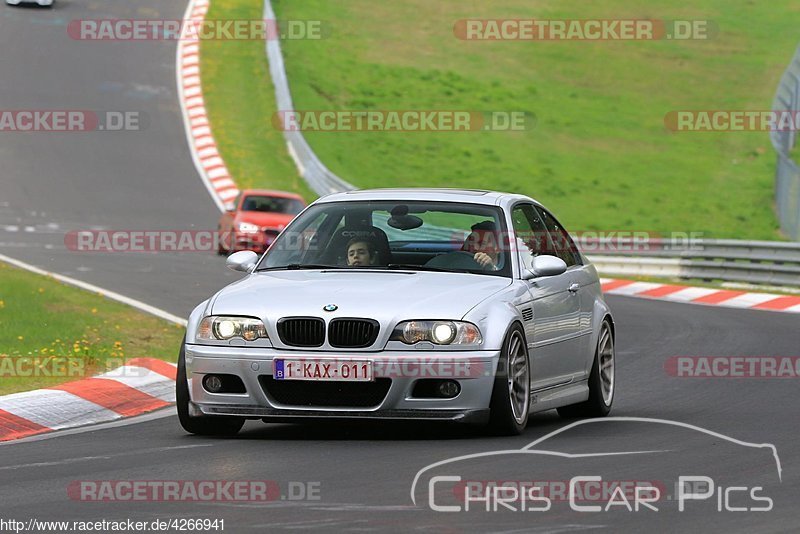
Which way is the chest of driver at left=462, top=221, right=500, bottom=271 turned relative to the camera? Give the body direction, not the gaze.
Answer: toward the camera

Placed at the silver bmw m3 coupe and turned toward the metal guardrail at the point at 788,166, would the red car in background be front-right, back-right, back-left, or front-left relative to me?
front-left

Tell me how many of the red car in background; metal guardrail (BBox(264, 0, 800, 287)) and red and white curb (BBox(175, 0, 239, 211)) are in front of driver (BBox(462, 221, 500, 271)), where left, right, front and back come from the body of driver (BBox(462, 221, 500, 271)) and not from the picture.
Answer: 0

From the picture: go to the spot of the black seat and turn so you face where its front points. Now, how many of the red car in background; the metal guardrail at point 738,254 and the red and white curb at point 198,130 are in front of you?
0

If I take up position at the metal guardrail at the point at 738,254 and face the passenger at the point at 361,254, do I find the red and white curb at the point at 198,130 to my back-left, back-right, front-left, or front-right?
back-right

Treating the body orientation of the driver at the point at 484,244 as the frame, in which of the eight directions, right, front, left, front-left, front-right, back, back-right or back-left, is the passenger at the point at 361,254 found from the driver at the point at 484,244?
right

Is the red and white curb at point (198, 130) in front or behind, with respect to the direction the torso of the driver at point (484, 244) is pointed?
behind

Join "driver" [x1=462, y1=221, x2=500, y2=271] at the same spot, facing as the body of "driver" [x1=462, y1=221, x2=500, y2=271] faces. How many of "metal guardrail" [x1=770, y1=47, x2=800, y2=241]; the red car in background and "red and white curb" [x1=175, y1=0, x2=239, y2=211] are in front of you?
0

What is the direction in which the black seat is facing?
toward the camera

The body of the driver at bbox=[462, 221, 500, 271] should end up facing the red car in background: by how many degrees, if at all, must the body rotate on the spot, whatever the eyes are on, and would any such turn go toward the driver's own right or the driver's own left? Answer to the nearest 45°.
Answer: approximately 180°

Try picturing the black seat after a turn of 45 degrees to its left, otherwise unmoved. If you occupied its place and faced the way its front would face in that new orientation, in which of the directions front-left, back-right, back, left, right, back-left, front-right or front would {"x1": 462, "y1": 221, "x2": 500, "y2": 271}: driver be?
front-left

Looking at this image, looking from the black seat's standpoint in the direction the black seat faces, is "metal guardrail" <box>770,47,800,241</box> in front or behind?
behind

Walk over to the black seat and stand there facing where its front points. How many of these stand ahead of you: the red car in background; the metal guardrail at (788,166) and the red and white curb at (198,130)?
0

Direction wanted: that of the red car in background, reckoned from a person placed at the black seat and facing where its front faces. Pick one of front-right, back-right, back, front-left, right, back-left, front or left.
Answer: back

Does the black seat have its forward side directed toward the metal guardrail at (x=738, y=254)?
no
